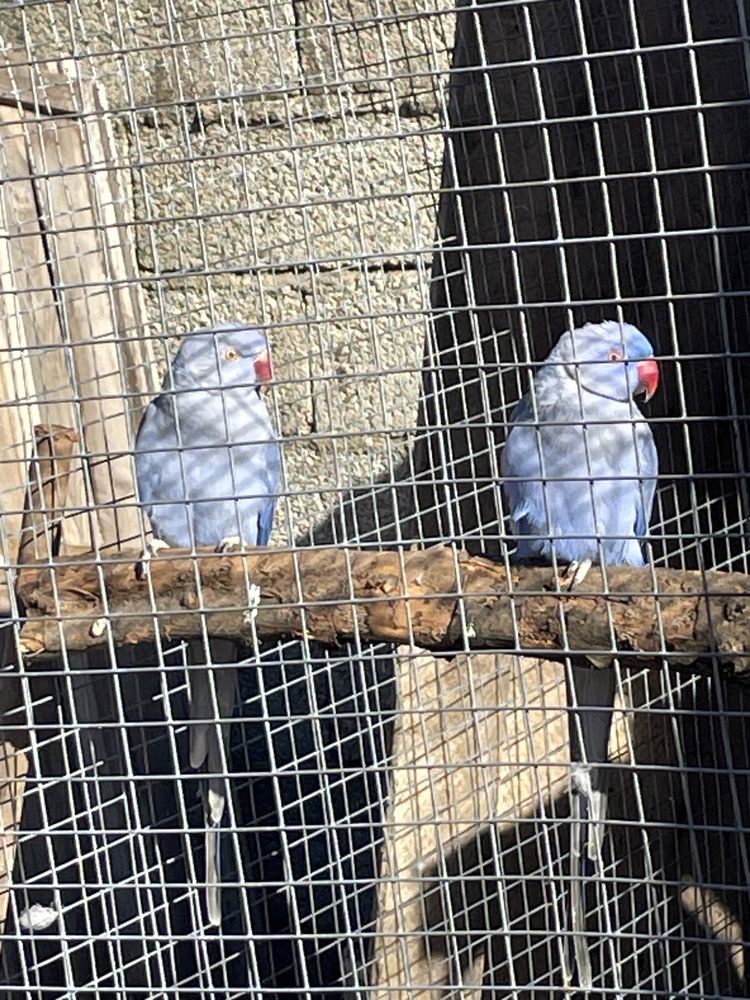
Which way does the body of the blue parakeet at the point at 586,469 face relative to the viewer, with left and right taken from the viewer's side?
facing the viewer and to the right of the viewer
